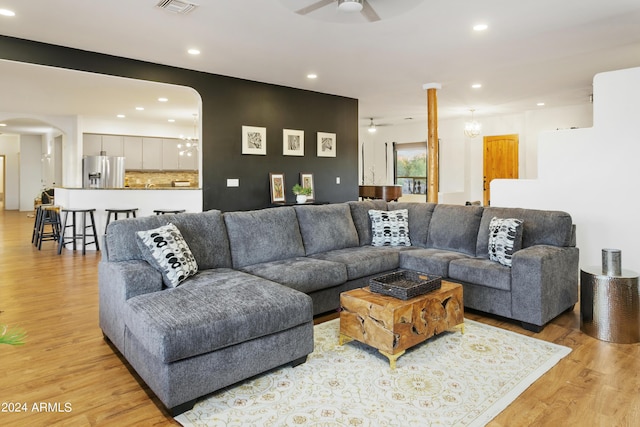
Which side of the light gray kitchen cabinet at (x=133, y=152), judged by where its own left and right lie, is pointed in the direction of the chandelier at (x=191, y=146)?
left

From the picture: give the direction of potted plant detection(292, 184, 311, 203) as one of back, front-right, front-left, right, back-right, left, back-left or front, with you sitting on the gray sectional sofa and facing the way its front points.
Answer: back-left

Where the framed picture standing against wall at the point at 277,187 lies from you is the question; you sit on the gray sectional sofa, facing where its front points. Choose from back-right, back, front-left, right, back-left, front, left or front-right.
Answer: back-left

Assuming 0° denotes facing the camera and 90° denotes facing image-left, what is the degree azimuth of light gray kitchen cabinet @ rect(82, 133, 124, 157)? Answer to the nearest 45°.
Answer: approximately 0°

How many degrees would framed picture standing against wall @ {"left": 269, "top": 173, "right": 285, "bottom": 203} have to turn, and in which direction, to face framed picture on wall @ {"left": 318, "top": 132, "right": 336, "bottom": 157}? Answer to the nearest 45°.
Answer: approximately 90° to its left
